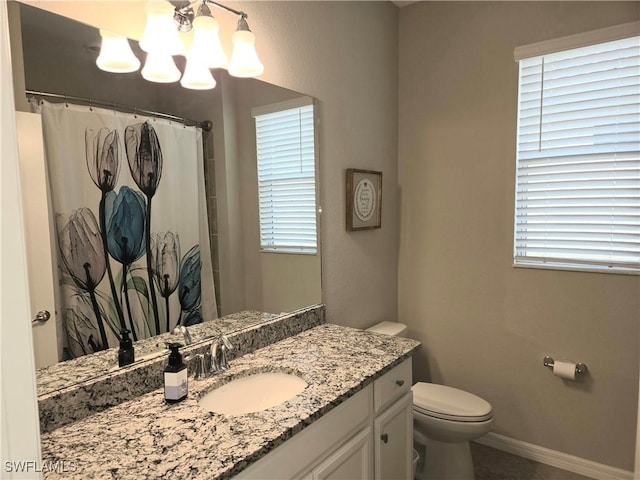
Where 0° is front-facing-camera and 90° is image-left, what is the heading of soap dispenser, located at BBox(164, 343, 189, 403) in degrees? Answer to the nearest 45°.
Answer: approximately 315°

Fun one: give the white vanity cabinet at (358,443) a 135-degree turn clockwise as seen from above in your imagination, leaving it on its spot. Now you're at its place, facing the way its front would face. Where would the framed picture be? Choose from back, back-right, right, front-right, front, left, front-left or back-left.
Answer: right

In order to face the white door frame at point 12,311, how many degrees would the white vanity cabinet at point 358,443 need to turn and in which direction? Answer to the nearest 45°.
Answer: approximately 90° to its right

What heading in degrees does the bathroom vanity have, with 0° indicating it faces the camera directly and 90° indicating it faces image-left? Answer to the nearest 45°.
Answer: approximately 315°

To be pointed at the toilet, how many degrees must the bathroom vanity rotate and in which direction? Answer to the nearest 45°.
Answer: approximately 90° to its left
